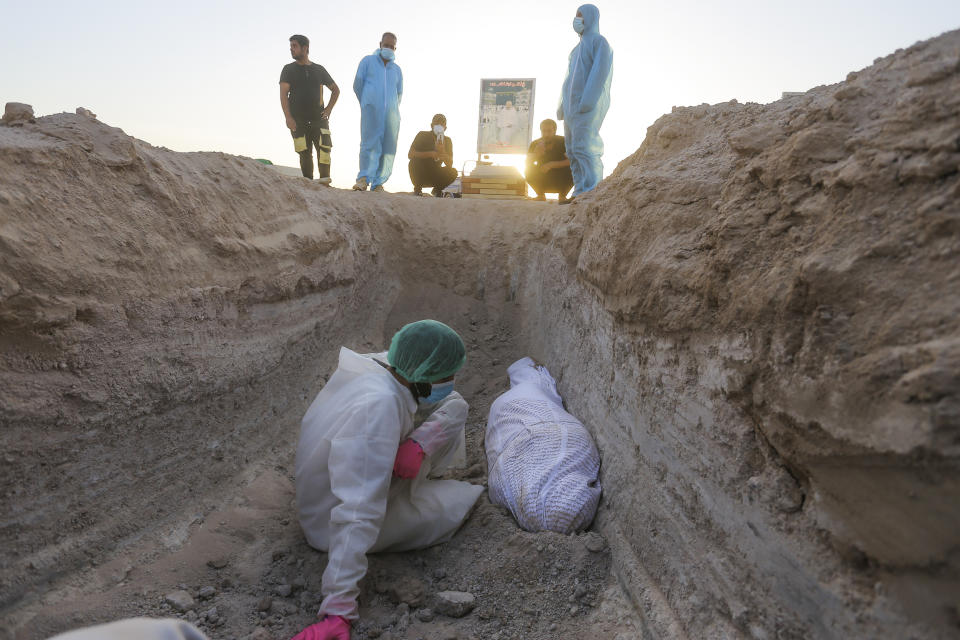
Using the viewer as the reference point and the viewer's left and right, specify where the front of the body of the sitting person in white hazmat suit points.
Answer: facing to the right of the viewer

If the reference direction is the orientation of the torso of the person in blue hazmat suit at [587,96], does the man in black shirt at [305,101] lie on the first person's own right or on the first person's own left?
on the first person's own right

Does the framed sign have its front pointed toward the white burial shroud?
yes

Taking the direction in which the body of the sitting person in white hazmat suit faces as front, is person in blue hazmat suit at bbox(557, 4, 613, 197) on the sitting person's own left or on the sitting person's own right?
on the sitting person's own left

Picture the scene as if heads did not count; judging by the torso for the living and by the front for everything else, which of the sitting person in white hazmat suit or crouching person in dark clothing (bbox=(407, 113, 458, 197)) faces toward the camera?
the crouching person in dark clothing

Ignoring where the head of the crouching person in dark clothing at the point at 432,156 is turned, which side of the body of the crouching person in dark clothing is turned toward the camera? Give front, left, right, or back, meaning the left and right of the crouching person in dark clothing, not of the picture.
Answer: front

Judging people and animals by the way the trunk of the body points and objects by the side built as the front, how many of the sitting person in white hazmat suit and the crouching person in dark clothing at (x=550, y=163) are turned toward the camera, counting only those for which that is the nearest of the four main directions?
1

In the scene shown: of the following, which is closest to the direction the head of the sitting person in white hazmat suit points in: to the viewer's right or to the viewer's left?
to the viewer's right

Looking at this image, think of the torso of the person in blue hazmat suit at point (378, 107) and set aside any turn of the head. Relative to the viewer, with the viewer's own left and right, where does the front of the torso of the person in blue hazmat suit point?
facing the viewer

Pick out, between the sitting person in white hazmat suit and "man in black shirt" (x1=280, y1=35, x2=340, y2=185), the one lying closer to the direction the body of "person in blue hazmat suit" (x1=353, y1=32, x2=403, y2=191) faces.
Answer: the sitting person in white hazmat suit

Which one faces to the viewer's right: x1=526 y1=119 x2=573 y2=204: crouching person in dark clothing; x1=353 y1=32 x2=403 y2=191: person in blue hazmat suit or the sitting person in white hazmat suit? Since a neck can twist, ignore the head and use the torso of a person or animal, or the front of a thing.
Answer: the sitting person in white hazmat suit

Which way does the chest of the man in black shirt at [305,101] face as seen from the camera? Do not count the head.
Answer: toward the camera

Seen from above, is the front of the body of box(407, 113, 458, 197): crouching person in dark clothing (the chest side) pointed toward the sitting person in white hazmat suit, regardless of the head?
yes

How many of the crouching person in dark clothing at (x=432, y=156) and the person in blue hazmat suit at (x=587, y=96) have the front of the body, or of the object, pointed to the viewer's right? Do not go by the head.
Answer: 0

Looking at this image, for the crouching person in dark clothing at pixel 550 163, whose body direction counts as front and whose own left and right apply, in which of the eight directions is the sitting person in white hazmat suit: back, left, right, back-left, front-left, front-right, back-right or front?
front
